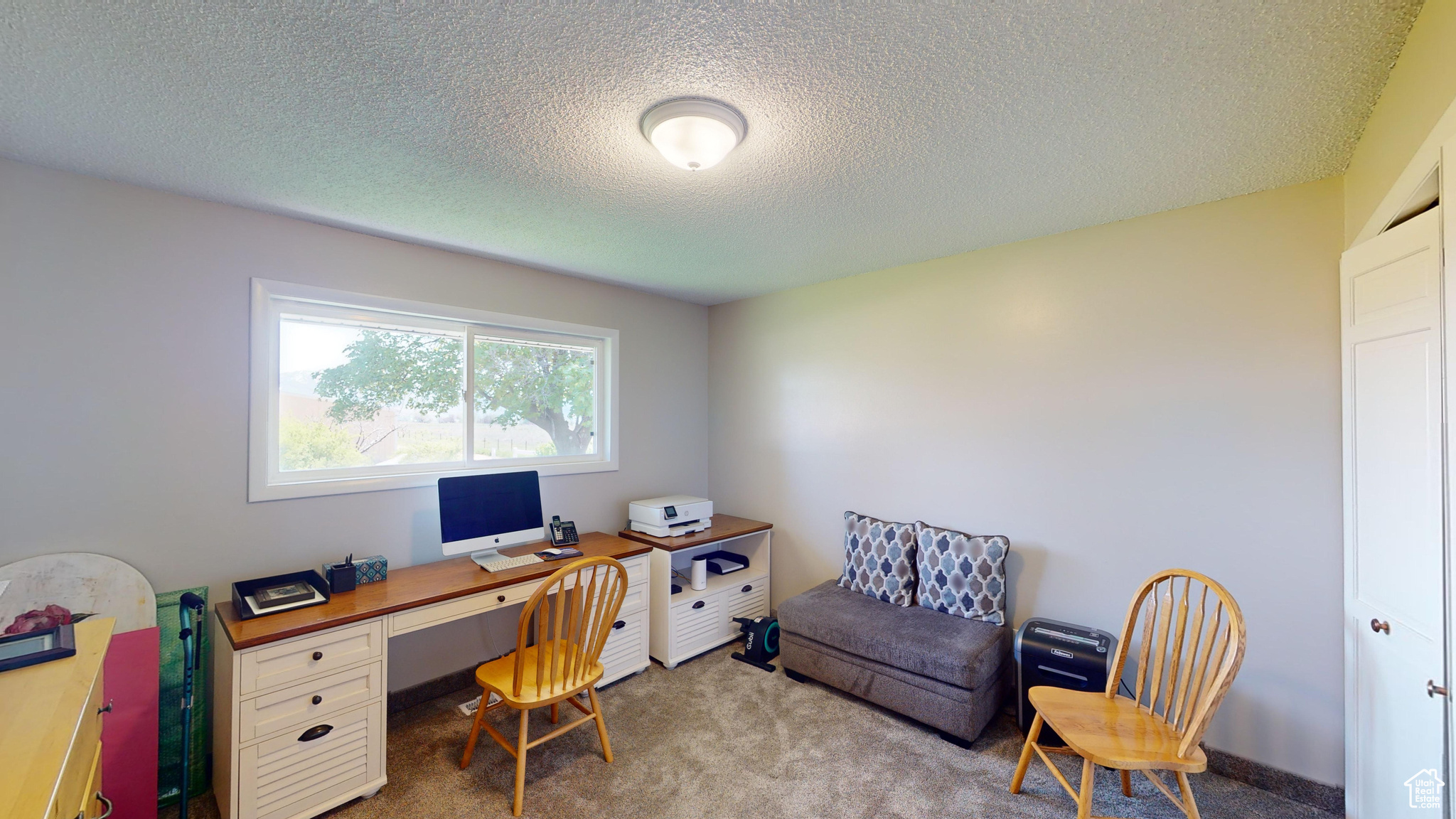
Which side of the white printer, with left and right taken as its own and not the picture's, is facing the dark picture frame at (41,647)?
right

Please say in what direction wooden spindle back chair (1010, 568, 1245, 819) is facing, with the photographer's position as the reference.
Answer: facing the viewer and to the left of the viewer

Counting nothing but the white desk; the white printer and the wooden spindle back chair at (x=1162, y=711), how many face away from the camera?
0

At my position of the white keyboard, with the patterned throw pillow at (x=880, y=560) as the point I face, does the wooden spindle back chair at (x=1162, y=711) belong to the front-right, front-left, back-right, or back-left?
front-right

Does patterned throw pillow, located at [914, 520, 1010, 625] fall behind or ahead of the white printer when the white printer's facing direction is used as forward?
ahead

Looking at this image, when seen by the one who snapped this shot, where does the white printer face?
facing the viewer and to the right of the viewer

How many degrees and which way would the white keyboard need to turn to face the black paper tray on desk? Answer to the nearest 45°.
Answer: approximately 135° to its right

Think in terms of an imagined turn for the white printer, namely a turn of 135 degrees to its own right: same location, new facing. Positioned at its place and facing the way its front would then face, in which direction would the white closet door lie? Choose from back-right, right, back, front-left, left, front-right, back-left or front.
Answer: back-left

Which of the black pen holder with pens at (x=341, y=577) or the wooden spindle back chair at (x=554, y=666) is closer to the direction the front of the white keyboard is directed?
the wooden spindle back chair
